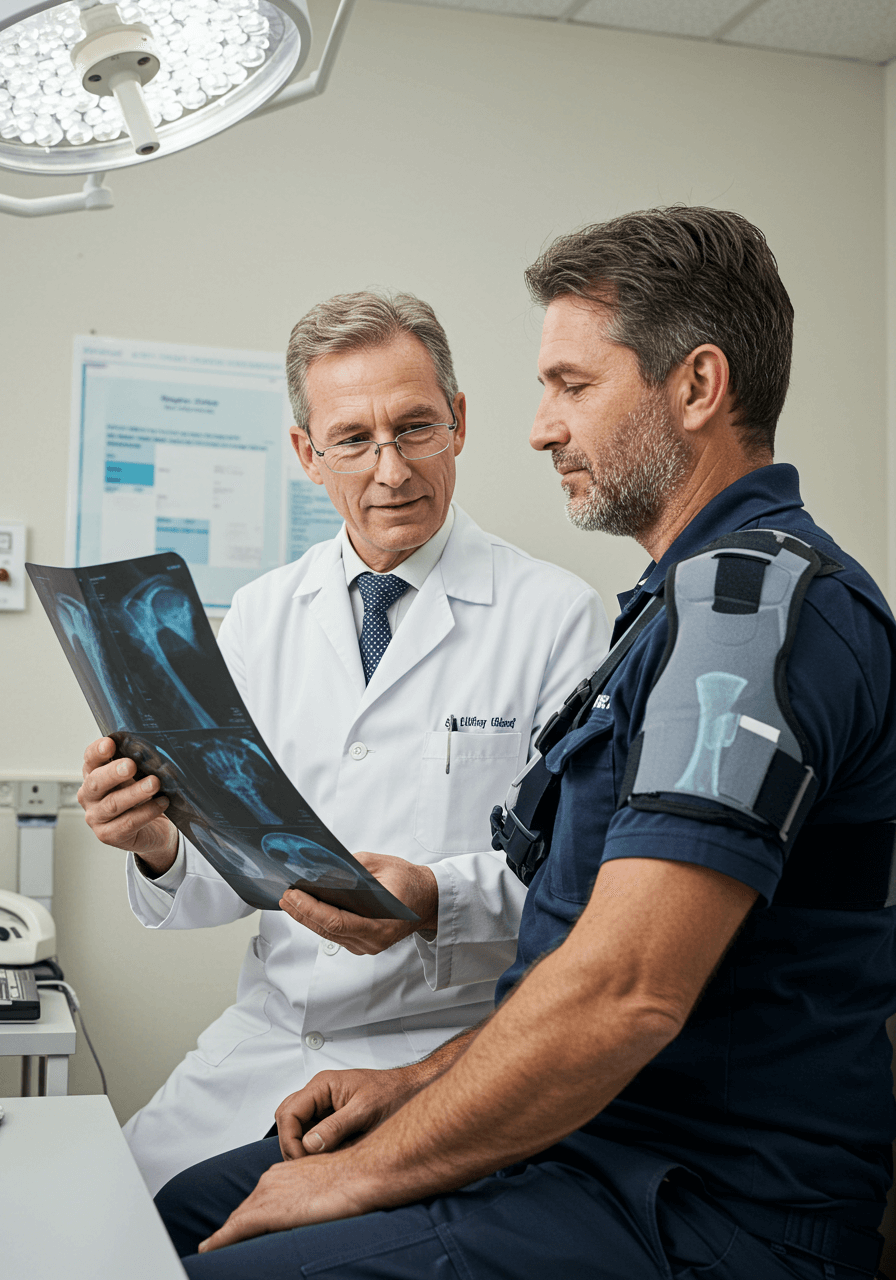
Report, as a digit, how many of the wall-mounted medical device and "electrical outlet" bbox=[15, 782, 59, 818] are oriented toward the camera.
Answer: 2

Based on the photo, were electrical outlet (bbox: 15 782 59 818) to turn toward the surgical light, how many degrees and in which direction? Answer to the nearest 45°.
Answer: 0° — it already faces it

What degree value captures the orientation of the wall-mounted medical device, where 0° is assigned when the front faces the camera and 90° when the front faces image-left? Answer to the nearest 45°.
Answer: approximately 0°

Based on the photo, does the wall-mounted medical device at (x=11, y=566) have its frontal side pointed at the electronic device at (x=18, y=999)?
yes

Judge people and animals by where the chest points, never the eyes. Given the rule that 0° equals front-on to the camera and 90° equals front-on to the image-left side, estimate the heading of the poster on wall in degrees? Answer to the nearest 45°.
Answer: approximately 0°
